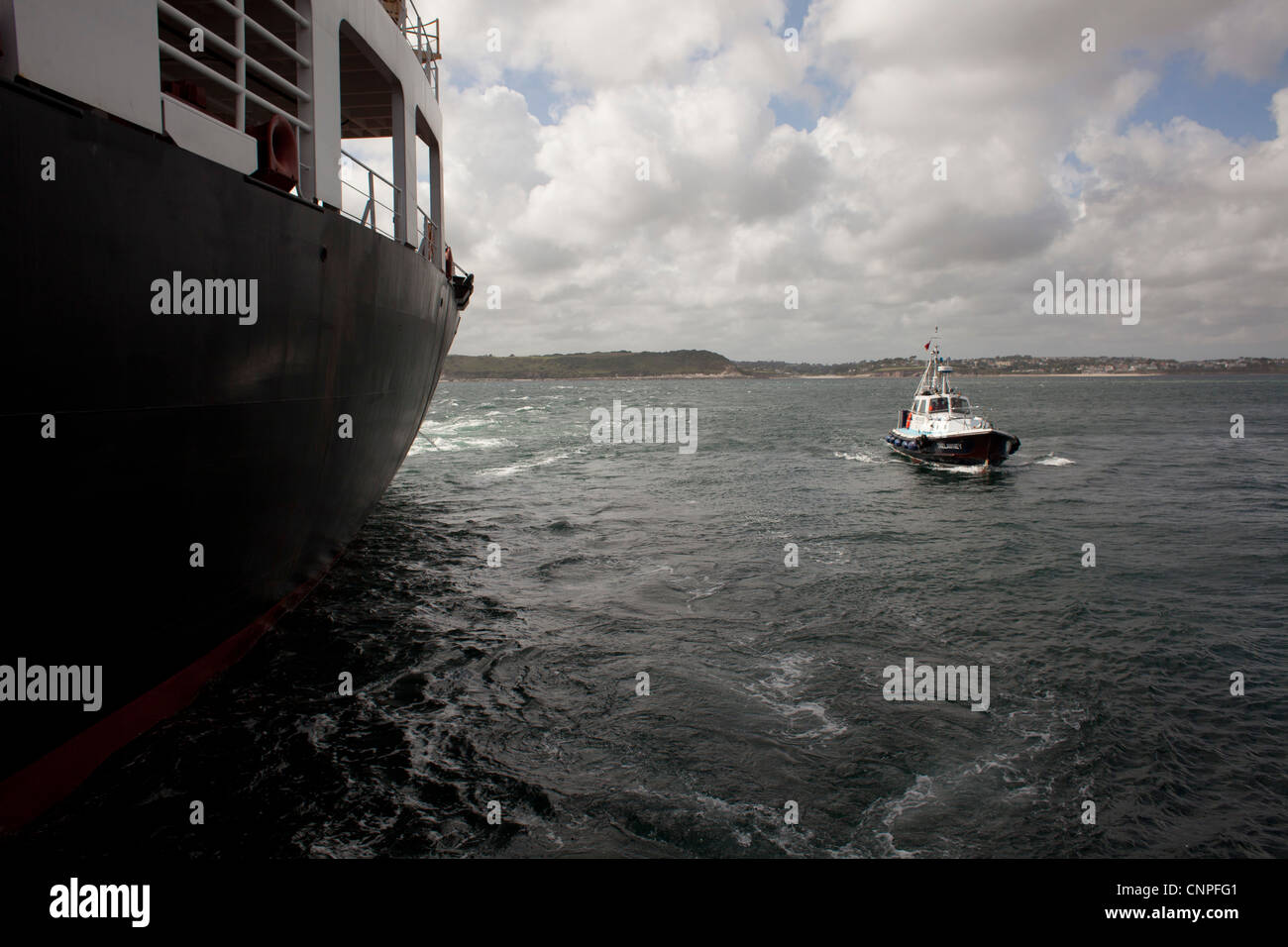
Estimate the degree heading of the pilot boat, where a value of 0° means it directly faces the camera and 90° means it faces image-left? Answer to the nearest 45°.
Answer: approximately 315°
